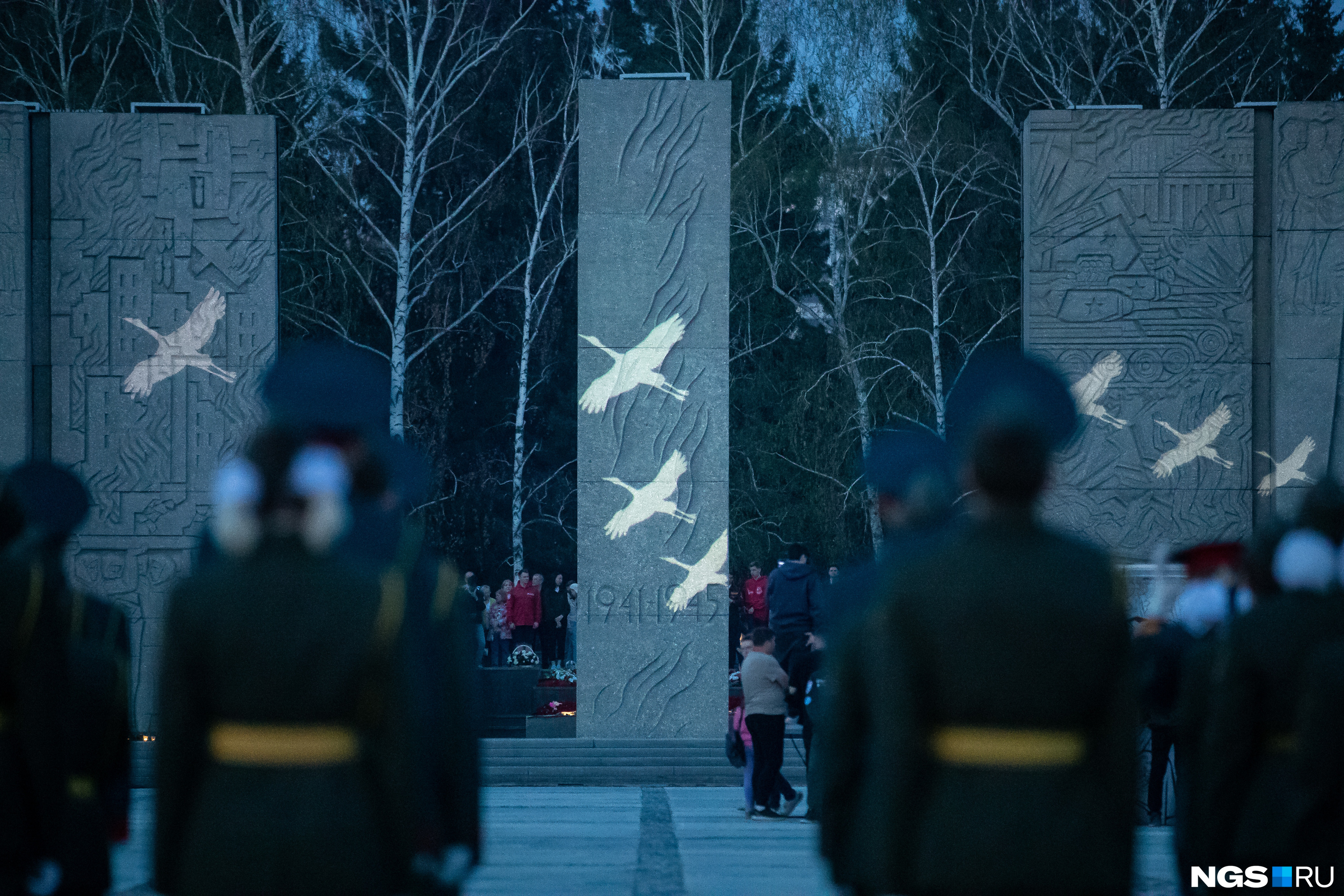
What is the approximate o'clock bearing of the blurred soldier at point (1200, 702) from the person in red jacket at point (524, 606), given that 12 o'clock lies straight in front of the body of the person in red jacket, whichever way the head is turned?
The blurred soldier is roughly at 12 o'clock from the person in red jacket.

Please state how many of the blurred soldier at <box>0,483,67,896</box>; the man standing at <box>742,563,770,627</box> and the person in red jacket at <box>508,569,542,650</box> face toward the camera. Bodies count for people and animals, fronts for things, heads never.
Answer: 2

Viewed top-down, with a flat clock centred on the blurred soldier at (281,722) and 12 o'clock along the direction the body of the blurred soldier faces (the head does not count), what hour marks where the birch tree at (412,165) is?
The birch tree is roughly at 12 o'clock from the blurred soldier.

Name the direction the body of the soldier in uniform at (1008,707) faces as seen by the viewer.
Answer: away from the camera

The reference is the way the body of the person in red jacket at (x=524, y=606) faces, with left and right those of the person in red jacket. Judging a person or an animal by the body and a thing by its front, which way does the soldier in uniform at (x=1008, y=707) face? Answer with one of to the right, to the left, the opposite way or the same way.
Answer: the opposite way

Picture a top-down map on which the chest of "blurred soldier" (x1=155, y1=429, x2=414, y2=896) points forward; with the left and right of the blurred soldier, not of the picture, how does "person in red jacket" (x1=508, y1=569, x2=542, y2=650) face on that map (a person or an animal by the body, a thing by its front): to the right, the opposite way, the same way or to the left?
the opposite way

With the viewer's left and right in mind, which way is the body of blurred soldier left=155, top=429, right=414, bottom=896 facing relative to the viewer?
facing away from the viewer

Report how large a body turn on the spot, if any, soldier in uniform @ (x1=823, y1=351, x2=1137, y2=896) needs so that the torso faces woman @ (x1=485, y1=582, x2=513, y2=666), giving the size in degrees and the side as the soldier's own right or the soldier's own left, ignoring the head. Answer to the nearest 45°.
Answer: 0° — they already face them

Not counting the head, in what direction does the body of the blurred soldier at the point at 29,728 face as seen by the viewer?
away from the camera

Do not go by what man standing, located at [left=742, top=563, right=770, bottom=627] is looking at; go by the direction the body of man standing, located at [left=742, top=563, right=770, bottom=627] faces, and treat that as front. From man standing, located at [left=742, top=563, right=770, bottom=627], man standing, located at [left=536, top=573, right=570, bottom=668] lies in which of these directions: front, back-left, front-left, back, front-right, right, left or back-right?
back-right

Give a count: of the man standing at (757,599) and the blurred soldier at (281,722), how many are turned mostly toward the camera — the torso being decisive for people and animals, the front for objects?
1
